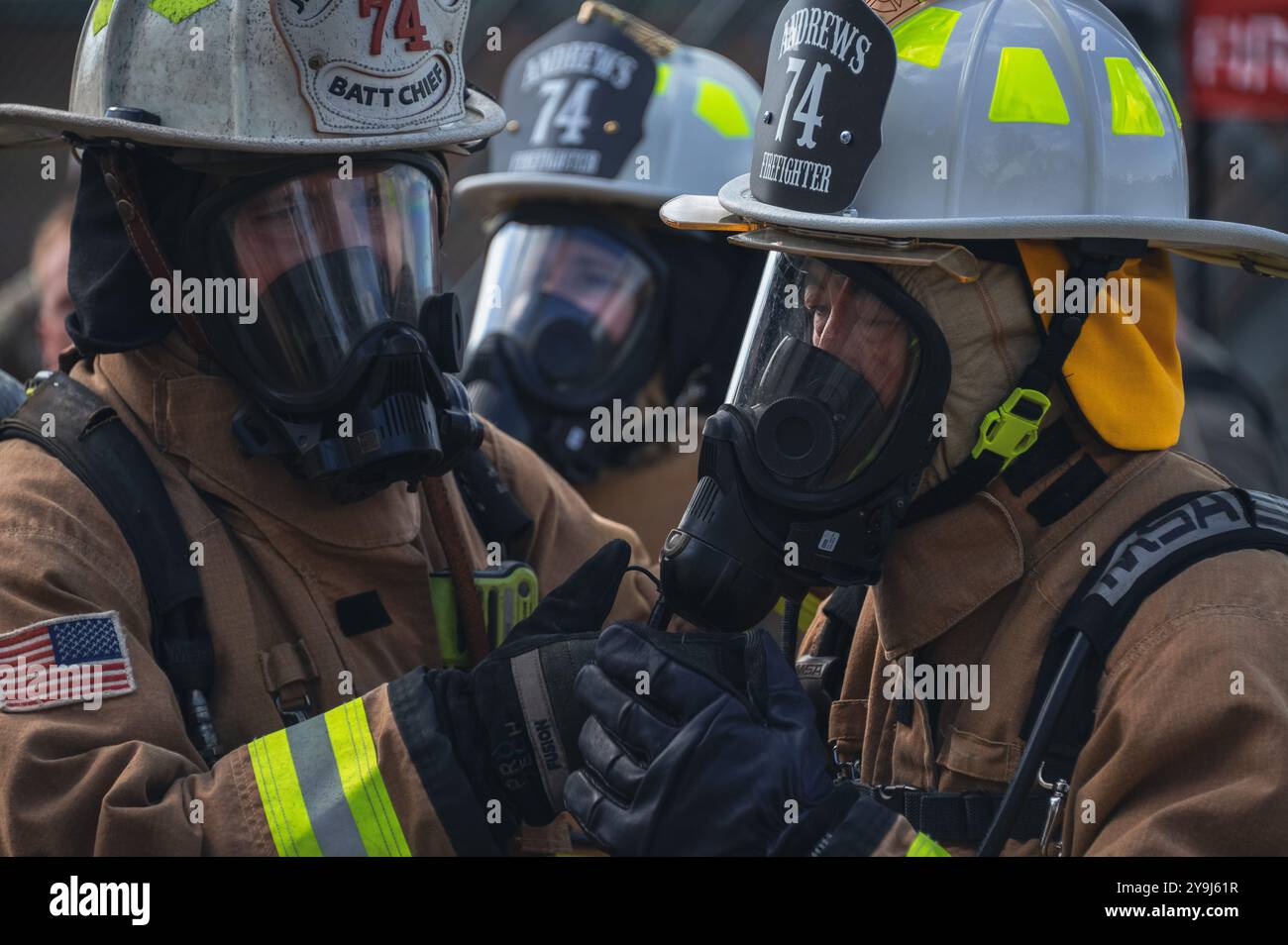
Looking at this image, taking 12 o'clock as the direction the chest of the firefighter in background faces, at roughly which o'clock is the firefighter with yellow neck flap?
The firefighter with yellow neck flap is roughly at 10 o'clock from the firefighter in background.

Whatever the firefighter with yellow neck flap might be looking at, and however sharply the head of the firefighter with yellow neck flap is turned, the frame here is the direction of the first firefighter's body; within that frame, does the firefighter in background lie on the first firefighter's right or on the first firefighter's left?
on the first firefighter's right

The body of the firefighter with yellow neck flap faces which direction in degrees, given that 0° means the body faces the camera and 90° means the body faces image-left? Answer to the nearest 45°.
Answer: approximately 45°

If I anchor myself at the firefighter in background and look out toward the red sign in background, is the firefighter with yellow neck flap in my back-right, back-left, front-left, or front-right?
back-right

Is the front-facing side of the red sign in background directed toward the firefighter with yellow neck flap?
yes

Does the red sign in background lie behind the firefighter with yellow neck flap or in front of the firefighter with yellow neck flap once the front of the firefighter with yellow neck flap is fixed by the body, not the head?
behind

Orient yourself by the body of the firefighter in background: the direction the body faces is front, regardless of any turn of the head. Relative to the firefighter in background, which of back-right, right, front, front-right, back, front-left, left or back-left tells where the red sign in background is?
back
